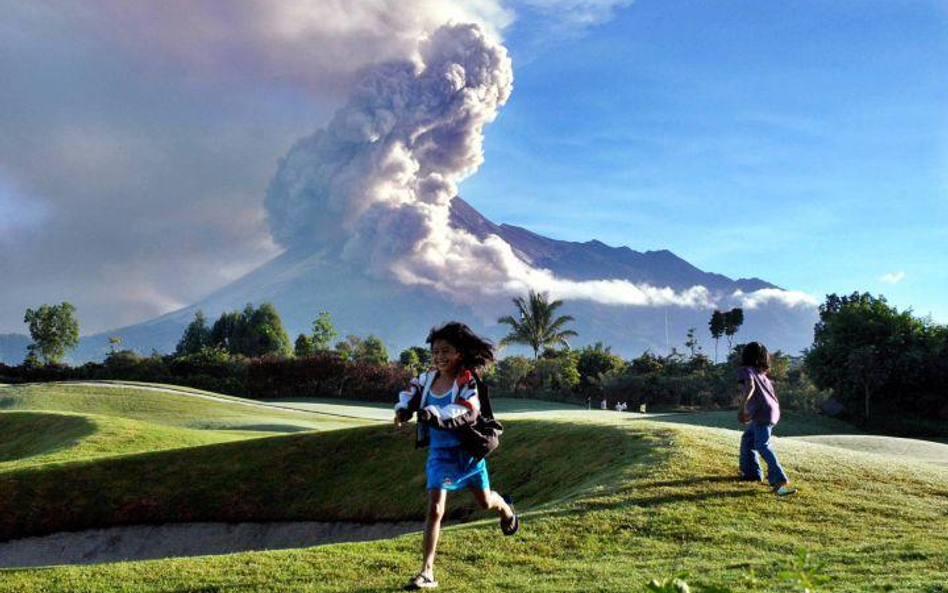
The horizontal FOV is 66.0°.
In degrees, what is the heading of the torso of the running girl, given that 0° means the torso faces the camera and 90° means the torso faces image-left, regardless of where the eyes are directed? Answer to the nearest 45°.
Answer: approximately 45°
